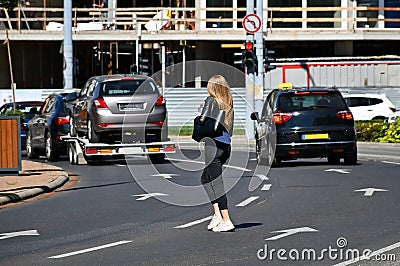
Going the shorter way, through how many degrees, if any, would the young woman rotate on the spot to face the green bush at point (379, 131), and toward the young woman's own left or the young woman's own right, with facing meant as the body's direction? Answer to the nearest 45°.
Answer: approximately 90° to the young woman's own right

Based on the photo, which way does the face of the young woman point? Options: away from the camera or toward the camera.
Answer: away from the camera

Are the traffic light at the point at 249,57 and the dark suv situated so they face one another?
yes

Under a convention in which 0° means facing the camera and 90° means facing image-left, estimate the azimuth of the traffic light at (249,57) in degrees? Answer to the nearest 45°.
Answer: approximately 0°

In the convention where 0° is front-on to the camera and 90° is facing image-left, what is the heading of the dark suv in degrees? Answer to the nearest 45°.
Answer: approximately 180°

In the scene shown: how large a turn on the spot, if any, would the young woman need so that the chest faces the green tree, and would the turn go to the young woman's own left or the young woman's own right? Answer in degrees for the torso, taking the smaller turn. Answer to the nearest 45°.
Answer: approximately 45° to the young woman's own right

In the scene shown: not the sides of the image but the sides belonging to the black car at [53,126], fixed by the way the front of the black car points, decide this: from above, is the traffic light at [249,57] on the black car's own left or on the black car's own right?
on the black car's own right

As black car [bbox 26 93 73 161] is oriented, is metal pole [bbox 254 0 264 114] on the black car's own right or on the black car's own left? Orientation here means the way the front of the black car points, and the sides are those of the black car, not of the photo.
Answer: on the black car's own right

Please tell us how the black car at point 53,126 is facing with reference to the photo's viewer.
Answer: facing away from the viewer and to the left of the viewer

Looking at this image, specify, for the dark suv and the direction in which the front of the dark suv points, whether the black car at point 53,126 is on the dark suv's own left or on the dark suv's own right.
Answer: on the dark suv's own left
